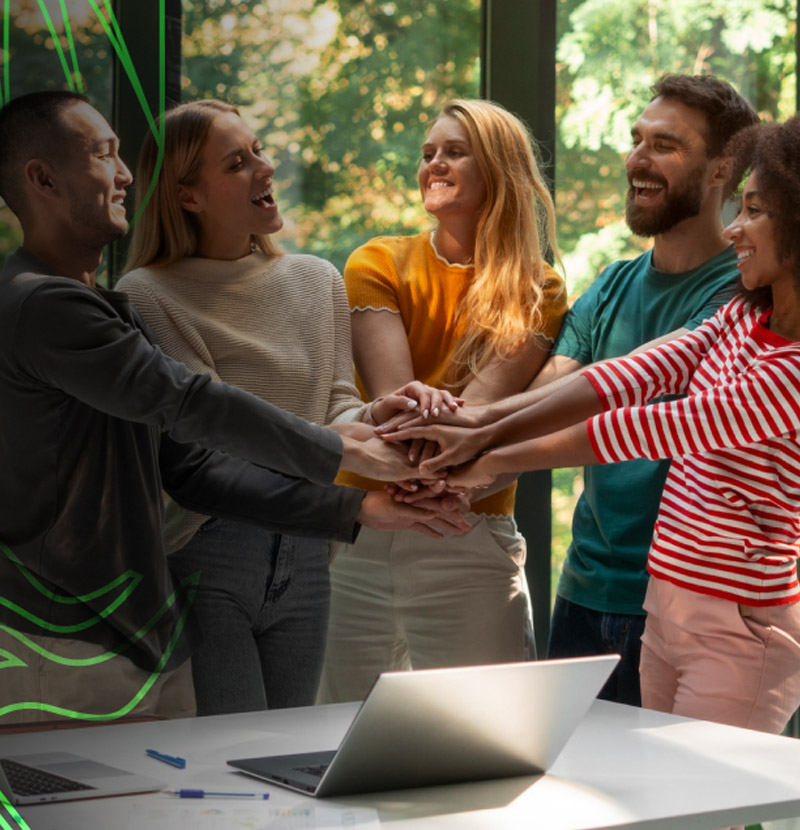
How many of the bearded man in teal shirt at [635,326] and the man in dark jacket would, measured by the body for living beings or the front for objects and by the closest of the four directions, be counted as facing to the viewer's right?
1

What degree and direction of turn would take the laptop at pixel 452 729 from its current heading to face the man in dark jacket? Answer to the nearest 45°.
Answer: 0° — it already faces them

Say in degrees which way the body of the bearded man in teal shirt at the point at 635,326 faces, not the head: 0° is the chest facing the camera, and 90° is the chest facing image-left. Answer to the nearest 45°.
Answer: approximately 45°

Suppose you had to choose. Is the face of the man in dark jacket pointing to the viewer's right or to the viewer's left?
to the viewer's right

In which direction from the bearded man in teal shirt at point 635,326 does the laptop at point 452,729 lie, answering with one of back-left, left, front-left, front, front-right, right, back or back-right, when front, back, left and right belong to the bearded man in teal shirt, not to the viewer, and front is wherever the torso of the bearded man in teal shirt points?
front-left

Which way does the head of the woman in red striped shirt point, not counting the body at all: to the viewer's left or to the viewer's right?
to the viewer's left

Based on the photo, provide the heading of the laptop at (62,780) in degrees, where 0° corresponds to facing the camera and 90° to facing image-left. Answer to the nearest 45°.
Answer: approximately 225°

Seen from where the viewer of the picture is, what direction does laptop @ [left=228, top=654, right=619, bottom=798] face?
facing away from the viewer and to the left of the viewer
